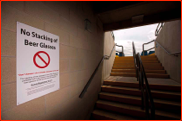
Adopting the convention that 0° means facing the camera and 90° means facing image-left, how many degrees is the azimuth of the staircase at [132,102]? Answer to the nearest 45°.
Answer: approximately 0°

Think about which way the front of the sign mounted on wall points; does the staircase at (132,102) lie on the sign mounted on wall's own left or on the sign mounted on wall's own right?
on the sign mounted on wall's own left
